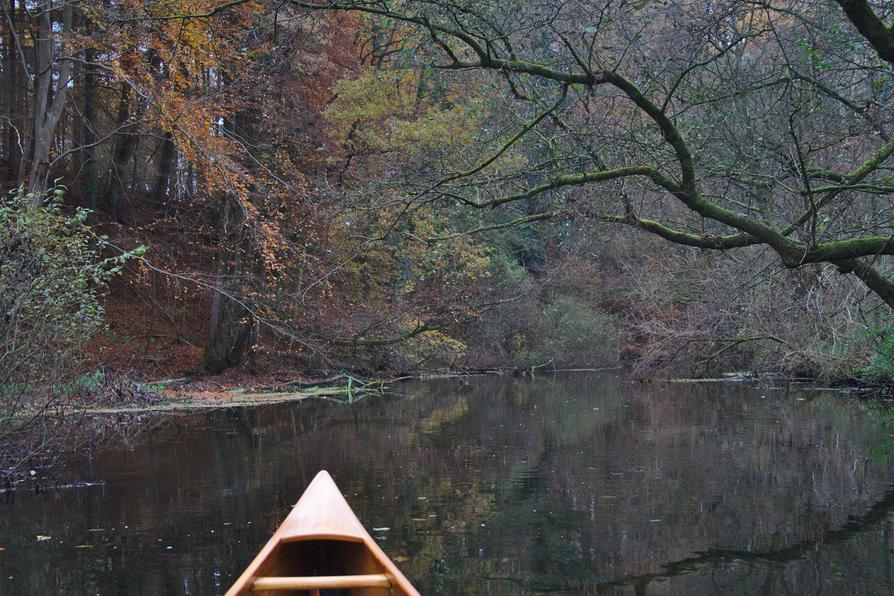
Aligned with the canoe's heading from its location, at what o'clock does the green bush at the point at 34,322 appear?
The green bush is roughly at 11 o'clock from the canoe.

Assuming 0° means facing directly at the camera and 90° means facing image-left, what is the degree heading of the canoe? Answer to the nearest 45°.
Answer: approximately 180°

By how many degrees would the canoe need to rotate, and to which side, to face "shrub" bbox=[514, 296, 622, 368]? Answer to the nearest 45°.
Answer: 0° — it already faces it

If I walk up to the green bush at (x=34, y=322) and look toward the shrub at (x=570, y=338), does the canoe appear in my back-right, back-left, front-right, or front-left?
back-right

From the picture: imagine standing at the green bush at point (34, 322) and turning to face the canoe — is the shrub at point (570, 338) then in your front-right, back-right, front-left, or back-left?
back-left
